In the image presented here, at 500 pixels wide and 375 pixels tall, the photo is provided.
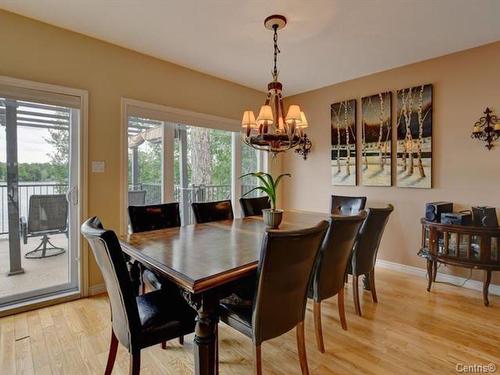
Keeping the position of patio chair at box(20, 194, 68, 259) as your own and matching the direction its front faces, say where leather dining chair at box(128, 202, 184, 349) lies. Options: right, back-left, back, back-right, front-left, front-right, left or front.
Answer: back

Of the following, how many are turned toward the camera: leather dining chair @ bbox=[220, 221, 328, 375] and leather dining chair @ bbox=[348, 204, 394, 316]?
0

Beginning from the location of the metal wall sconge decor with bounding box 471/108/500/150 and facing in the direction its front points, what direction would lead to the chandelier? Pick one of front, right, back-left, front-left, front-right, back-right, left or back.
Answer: front-right

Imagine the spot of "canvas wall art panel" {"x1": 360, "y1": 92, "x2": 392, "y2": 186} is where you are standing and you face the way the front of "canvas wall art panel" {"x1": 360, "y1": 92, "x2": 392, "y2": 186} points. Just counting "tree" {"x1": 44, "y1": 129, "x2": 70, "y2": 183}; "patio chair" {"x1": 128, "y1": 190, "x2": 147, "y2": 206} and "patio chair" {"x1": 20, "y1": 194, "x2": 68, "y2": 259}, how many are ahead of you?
3

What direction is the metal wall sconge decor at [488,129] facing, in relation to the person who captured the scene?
facing the viewer

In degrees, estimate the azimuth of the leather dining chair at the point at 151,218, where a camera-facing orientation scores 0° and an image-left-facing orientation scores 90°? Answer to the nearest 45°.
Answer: approximately 315°

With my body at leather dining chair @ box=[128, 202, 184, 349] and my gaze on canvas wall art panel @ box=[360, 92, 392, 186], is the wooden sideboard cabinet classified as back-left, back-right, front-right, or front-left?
front-right

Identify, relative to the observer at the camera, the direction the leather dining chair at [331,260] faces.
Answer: facing away from the viewer and to the left of the viewer

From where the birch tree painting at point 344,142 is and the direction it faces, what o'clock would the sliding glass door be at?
The sliding glass door is roughly at 12 o'clock from the birch tree painting.

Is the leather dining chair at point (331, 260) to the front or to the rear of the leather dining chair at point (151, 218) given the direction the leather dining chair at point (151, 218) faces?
to the front

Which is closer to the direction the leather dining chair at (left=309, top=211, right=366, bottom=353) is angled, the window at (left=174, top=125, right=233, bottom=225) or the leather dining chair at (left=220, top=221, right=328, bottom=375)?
the window

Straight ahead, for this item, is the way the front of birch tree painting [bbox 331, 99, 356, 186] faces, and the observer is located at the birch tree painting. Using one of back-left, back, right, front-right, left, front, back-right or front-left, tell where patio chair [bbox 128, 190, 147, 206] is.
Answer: front

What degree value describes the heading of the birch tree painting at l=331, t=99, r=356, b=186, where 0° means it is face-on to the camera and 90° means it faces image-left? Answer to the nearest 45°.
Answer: approximately 45°

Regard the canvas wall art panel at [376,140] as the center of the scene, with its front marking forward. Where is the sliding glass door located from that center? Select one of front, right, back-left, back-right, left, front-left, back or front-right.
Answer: front

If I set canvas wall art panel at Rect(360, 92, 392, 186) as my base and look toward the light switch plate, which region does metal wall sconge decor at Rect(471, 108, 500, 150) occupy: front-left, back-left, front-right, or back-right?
back-left

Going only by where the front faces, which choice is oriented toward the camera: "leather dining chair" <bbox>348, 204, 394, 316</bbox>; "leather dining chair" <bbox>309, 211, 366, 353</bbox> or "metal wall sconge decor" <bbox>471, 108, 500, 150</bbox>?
the metal wall sconge decor

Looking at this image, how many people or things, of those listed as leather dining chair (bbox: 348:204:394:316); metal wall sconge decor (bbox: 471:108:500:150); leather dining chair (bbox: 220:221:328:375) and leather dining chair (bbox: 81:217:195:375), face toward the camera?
1

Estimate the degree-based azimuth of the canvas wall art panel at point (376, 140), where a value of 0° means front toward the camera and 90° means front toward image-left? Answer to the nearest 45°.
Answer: approximately 45°
